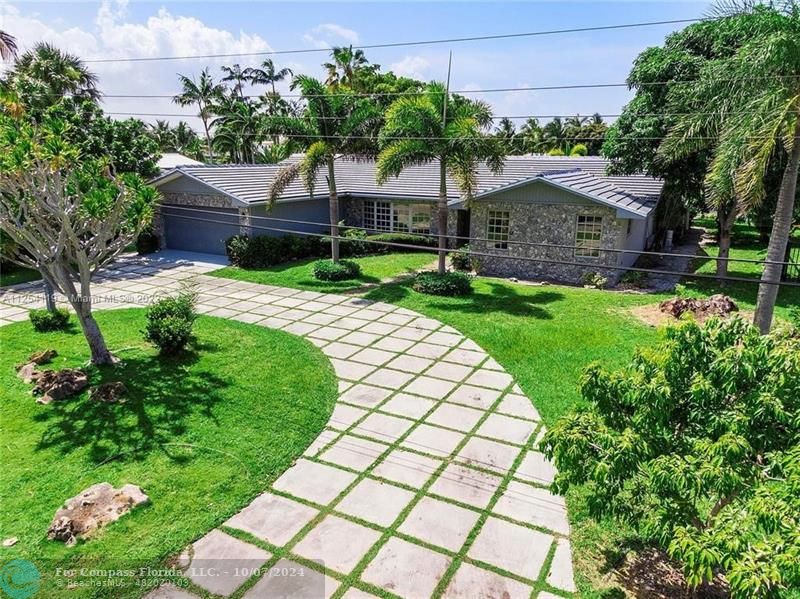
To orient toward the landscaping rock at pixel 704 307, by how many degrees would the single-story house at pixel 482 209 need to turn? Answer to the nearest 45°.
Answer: approximately 45° to its left

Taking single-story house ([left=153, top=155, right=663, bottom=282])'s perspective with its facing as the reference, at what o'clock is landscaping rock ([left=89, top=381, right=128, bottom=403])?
The landscaping rock is roughly at 1 o'clock from the single-story house.

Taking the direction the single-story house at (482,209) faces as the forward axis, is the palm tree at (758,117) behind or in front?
in front

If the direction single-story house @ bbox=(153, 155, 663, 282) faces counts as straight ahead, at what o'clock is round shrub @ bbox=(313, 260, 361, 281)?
The round shrub is roughly at 2 o'clock from the single-story house.

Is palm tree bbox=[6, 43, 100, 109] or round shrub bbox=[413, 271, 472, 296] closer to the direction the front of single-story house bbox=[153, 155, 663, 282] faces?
the round shrub

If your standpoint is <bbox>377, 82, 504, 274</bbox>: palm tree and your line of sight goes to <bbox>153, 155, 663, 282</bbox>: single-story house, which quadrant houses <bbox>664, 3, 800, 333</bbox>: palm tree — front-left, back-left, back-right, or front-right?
back-right

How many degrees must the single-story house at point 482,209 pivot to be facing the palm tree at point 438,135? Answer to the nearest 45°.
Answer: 0° — it already faces it

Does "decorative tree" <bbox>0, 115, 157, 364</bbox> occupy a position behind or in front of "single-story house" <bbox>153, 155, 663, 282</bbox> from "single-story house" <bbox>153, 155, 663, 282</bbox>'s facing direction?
in front

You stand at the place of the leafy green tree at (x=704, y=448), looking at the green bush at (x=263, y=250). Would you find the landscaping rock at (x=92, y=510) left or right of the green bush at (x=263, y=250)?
left

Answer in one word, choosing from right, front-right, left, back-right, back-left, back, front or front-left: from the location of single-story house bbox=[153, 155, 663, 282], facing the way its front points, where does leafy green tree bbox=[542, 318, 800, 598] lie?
front

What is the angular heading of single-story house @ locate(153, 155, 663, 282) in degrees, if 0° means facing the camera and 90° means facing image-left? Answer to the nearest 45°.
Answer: approximately 0°

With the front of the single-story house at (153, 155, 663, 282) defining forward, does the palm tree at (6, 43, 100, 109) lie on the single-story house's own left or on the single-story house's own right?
on the single-story house's own right
